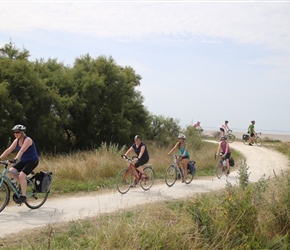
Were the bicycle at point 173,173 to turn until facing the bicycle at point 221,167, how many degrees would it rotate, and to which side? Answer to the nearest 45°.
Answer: approximately 180°

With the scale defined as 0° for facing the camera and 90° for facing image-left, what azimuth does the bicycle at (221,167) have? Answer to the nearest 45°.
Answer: approximately 45°

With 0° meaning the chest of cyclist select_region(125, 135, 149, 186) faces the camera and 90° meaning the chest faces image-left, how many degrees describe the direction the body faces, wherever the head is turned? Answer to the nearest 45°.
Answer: approximately 45°

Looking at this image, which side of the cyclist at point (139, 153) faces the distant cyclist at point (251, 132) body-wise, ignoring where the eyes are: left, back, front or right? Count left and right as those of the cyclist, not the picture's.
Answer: back

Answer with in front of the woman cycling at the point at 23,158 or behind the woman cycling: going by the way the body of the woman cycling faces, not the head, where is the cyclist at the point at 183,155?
behind

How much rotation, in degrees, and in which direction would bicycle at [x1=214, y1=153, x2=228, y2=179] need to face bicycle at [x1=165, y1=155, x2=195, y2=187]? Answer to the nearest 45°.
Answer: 0° — it already faces it

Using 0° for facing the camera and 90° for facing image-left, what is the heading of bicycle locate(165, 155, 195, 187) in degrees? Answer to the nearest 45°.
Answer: approximately 45°

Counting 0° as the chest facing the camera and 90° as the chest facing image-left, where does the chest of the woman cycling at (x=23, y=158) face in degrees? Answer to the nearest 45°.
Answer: approximately 45°

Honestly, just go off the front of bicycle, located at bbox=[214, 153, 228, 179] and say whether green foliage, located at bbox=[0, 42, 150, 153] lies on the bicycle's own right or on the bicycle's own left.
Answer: on the bicycle's own right

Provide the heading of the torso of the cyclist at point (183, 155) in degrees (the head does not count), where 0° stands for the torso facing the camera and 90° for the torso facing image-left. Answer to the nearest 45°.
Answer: approximately 45°
